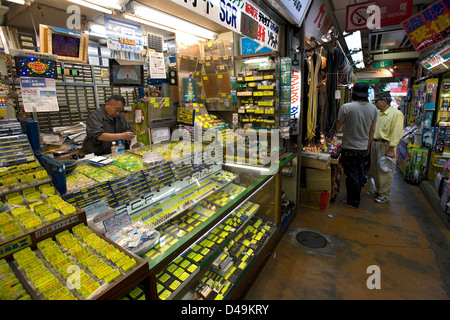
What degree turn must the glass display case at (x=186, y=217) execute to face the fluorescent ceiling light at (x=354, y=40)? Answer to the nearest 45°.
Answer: approximately 90° to its left

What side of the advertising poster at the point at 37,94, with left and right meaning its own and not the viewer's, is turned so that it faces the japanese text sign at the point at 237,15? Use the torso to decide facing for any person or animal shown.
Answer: left

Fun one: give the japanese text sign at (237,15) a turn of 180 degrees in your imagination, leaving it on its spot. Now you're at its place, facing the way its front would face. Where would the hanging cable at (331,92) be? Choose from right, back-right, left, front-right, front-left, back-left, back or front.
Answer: right

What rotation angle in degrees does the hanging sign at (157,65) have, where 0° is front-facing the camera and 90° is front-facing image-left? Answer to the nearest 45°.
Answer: approximately 0°

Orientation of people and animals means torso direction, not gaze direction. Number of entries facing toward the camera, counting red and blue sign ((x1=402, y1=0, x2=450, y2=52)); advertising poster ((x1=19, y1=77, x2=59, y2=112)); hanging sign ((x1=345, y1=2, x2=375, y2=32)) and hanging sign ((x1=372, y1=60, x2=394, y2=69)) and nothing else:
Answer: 4

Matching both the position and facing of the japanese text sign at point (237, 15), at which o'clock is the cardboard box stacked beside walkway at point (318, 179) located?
The cardboard box stacked beside walkway is roughly at 9 o'clock from the japanese text sign.

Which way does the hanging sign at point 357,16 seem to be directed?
toward the camera

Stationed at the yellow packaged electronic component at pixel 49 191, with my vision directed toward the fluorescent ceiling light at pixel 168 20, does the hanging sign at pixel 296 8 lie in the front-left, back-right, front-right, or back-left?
front-right

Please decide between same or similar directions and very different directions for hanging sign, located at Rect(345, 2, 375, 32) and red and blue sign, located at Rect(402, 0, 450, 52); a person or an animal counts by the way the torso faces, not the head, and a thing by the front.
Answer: same or similar directions

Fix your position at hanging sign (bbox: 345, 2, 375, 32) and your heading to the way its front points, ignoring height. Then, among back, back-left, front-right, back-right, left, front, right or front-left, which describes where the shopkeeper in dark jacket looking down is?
front-right

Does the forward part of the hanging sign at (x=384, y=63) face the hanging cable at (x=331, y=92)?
yes

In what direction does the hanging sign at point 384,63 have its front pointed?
toward the camera

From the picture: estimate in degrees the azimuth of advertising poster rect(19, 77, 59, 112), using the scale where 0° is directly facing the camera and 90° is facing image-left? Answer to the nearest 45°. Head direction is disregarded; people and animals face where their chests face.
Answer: approximately 0°

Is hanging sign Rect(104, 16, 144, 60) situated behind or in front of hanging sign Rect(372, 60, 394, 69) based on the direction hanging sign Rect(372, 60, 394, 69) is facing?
in front

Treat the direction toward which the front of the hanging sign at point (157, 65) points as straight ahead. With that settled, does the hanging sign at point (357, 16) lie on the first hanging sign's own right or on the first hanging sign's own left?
on the first hanging sign's own left

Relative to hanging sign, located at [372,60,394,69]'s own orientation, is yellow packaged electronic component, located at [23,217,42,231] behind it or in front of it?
in front

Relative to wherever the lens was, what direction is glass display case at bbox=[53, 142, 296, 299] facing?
facing the viewer and to the right of the viewer

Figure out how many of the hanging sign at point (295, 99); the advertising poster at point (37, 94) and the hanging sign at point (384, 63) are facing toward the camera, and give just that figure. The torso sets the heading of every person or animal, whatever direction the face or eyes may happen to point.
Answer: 3

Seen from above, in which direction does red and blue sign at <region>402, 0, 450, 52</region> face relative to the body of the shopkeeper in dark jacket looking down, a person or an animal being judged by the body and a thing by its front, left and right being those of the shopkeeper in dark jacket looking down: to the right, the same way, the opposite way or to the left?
to the right
